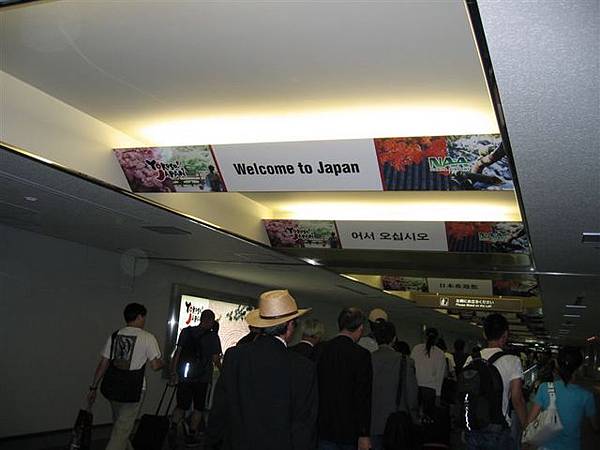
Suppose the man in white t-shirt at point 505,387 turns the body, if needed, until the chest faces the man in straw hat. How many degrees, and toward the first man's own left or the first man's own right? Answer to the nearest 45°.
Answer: approximately 135° to the first man's own left

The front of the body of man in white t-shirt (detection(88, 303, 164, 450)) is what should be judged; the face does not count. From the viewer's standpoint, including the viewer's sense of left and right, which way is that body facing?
facing away from the viewer and to the right of the viewer

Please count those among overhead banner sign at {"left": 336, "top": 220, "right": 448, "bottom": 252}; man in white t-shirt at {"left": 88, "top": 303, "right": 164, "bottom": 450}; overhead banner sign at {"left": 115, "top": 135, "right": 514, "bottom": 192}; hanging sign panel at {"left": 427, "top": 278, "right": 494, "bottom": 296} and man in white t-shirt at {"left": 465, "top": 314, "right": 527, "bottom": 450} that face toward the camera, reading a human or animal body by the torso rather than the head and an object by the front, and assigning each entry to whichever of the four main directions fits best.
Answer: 3

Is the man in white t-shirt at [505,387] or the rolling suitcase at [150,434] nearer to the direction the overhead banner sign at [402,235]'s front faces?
the man in white t-shirt

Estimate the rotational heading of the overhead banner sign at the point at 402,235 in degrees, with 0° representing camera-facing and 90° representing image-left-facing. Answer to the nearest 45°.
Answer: approximately 0°
